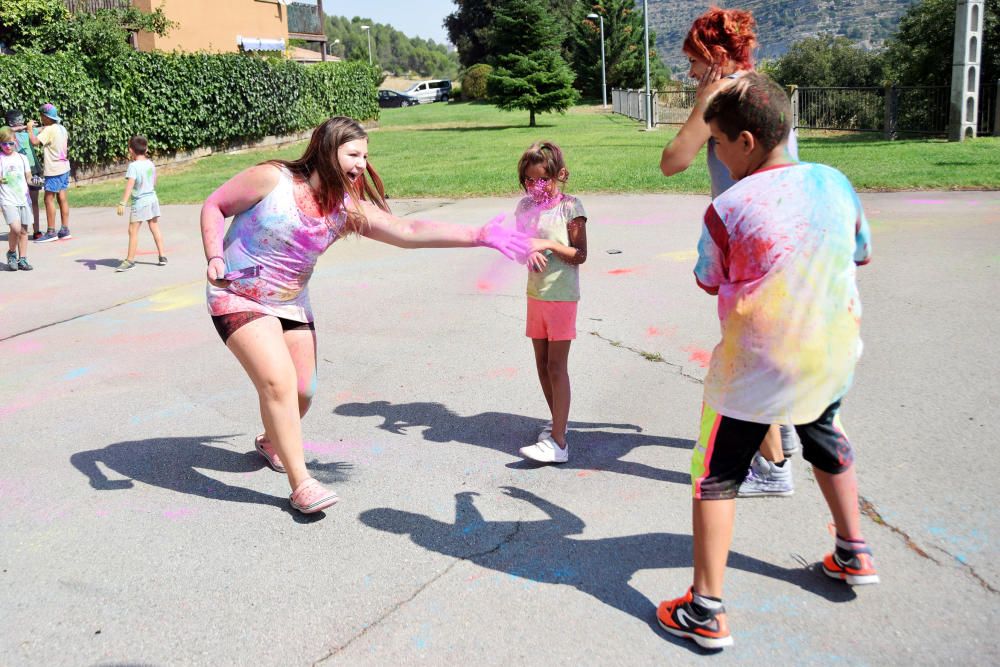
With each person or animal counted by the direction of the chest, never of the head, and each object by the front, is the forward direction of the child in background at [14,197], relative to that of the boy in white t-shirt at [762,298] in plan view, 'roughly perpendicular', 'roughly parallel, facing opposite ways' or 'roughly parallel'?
roughly parallel, facing opposite ways

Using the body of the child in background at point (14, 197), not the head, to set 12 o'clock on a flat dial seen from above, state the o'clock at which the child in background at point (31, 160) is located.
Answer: the child in background at point (31, 160) is roughly at 6 o'clock from the child in background at point (14, 197).

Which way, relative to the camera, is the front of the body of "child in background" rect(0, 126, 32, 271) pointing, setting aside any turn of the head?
toward the camera

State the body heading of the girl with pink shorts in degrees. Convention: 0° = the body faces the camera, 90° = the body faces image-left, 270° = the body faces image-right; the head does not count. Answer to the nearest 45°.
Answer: approximately 45°

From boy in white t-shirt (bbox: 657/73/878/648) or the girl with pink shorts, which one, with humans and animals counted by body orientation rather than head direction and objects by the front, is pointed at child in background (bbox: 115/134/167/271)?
the boy in white t-shirt

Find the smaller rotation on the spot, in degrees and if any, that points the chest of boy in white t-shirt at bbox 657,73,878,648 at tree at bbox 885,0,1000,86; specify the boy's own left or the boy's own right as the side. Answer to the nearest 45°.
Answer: approximately 45° to the boy's own right

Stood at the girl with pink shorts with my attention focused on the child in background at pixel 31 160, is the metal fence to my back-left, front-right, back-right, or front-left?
front-right

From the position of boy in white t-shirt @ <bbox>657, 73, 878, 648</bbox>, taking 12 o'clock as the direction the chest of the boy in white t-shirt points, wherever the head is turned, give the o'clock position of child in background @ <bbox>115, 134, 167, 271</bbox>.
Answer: The child in background is roughly at 12 o'clock from the boy in white t-shirt.

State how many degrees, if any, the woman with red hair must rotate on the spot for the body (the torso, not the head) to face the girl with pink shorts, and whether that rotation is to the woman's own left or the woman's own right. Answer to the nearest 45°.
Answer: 0° — they already face them

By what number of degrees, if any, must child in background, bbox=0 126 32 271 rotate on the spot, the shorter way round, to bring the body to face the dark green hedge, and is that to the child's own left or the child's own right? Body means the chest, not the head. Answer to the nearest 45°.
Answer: approximately 180°
